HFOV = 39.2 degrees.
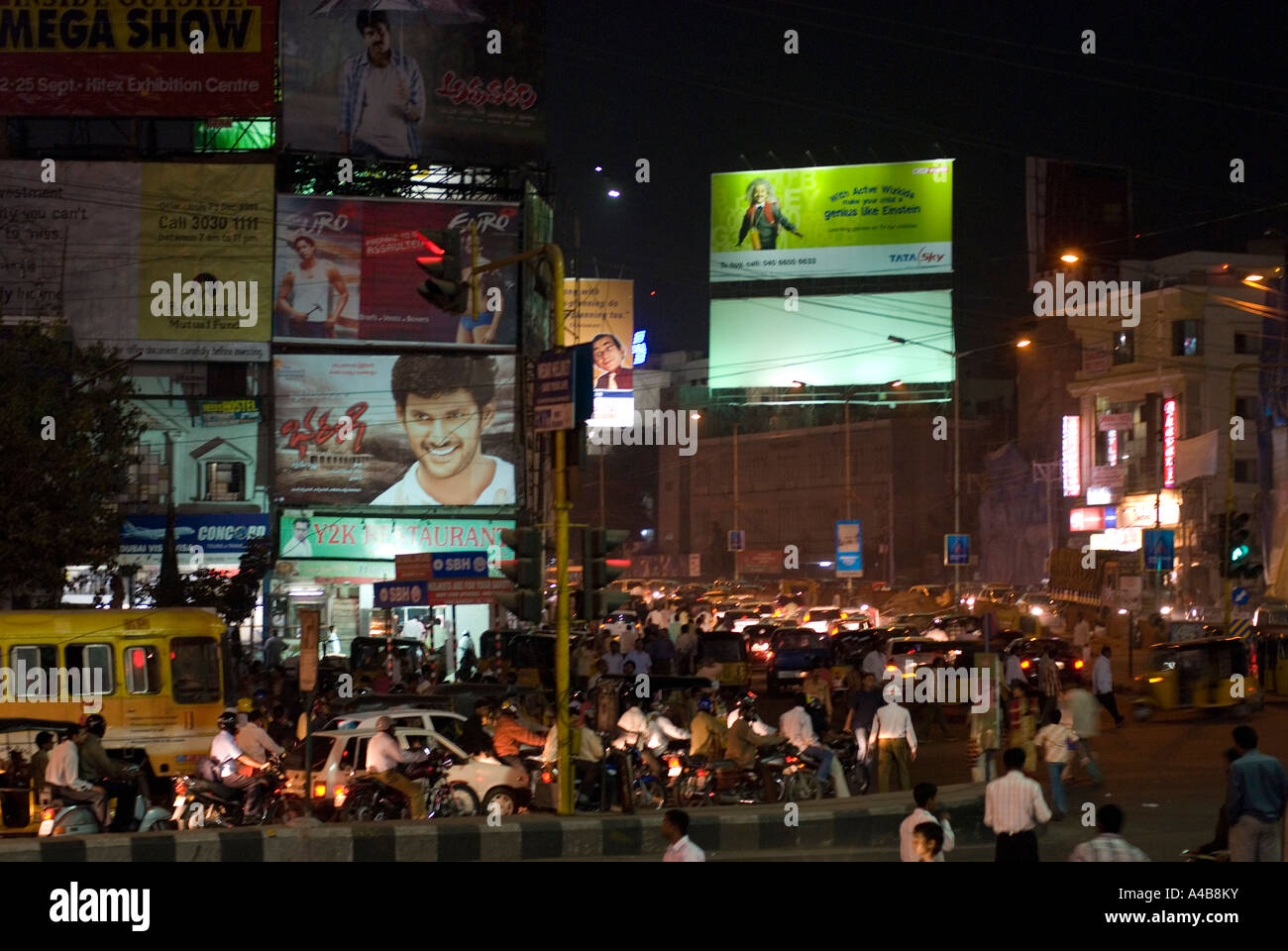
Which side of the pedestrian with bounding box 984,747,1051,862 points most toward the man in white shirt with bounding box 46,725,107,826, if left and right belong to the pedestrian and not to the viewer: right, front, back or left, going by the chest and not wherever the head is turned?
left

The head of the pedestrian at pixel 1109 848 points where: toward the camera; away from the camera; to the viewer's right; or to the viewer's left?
away from the camera

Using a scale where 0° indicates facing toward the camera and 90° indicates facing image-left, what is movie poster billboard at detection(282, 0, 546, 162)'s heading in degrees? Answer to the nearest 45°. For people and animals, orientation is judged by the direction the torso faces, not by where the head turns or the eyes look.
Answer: approximately 0°

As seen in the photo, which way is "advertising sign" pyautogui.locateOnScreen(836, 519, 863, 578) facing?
toward the camera

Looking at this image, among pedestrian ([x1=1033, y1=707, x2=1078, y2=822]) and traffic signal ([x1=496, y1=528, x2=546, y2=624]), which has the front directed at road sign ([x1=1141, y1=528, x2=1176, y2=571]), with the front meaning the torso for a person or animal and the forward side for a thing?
the pedestrian

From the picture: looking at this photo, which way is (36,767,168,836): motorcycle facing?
to the viewer's right

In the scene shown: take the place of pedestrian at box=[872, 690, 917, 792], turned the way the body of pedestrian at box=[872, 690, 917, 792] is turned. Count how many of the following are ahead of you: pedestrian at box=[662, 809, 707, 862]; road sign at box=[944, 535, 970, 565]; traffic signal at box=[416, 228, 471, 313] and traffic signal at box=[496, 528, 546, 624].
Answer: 1

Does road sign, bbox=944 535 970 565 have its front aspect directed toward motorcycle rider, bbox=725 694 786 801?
yes

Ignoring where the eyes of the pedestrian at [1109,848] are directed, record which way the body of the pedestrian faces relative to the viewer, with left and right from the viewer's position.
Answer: facing away from the viewer

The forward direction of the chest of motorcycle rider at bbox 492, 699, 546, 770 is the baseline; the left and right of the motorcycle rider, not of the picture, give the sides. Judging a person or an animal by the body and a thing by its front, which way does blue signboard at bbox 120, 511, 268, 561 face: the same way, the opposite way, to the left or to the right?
to the right

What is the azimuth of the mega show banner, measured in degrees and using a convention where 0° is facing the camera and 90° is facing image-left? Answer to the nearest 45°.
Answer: approximately 0°

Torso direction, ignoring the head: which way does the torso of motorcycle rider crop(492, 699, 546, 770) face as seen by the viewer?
to the viewer's right

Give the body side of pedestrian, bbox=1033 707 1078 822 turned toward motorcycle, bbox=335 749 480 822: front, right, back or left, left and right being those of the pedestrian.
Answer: left

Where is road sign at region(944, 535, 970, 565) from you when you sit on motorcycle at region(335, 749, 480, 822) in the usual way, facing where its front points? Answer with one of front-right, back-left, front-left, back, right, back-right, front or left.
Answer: front-left
